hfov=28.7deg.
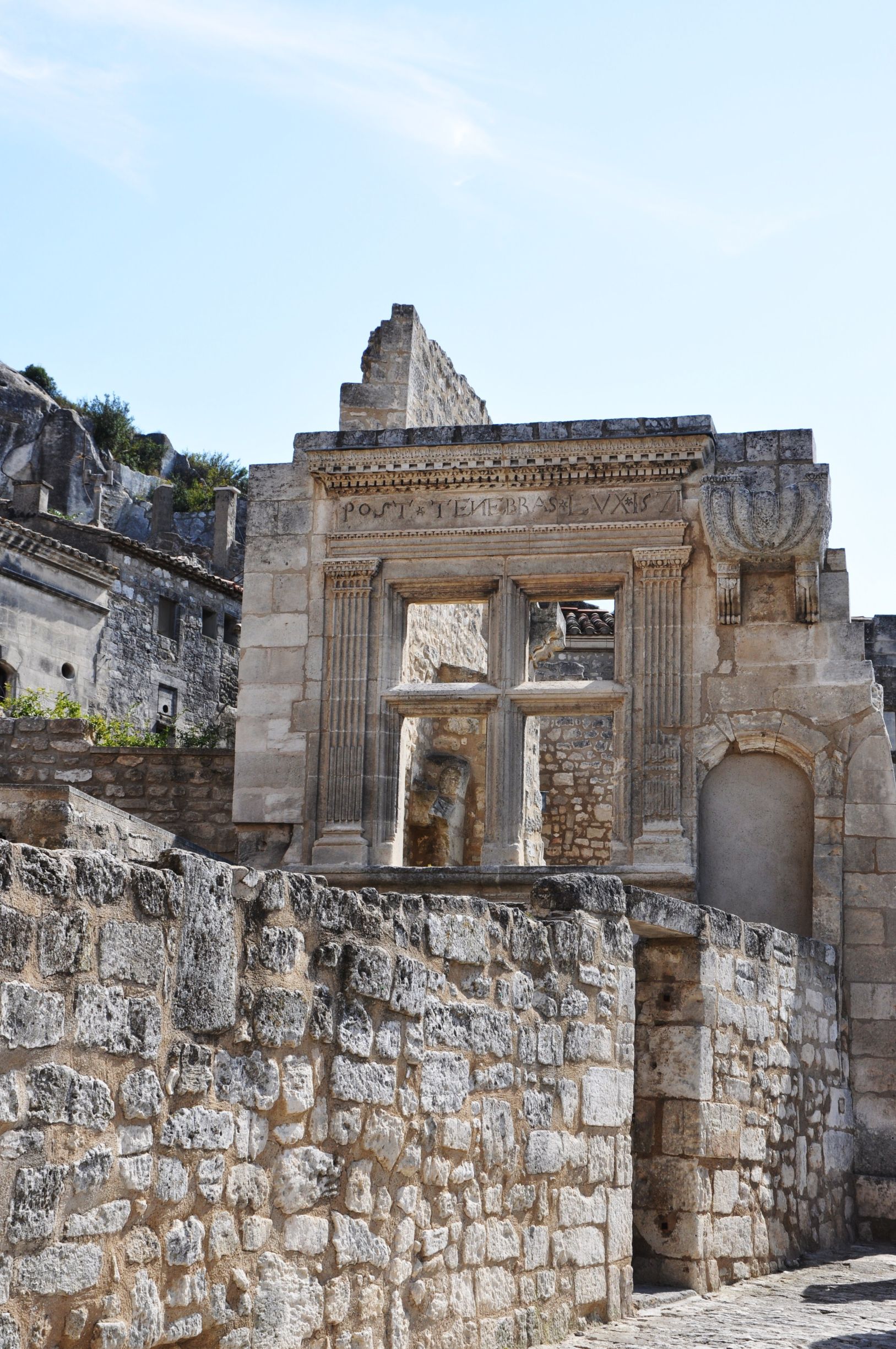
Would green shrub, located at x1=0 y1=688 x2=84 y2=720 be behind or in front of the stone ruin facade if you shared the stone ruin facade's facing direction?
behind

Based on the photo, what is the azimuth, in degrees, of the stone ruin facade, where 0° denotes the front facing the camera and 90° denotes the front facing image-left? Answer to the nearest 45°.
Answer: approximately 0°

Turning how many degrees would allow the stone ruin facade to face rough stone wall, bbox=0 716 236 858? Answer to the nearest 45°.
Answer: approximately 135° to its right
